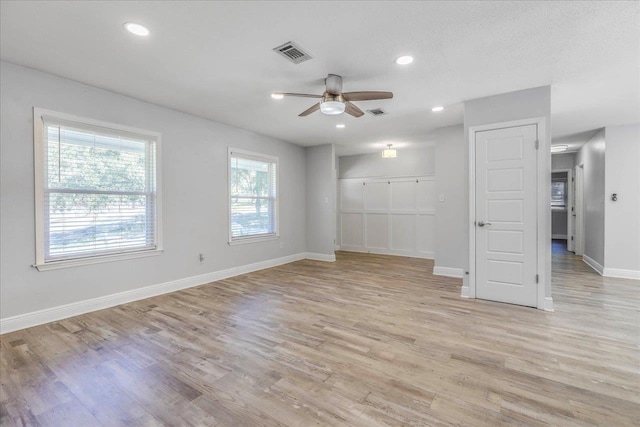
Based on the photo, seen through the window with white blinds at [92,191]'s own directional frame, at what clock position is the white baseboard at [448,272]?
The white baseboard is roughly at 11 o'clock from the window with white blinds.

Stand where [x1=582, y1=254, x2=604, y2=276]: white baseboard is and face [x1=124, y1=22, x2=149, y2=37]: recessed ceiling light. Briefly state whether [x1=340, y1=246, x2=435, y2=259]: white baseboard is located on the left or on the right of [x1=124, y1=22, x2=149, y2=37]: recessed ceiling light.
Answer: right

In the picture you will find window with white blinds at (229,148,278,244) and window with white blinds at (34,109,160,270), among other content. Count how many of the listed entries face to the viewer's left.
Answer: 0

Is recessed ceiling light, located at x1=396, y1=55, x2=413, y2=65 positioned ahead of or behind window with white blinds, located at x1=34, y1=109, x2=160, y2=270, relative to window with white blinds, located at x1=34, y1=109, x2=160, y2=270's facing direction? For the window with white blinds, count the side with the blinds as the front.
ahead

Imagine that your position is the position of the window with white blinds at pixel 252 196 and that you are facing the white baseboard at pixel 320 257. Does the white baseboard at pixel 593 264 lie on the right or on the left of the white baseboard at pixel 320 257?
right

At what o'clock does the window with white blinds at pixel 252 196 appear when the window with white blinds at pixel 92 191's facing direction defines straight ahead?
the window with white blinds at pixel 252 196 is roughly at 10 o'clock from the window with white blinds at pixel 92 191.

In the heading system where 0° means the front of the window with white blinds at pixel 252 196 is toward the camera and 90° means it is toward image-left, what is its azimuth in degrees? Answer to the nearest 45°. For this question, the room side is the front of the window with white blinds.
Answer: approximately 315°

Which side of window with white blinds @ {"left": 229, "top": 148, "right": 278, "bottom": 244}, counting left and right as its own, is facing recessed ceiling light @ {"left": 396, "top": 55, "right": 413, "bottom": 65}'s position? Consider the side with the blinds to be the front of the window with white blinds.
front

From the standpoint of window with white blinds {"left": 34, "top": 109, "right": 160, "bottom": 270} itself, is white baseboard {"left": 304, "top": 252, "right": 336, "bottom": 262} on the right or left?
on its left

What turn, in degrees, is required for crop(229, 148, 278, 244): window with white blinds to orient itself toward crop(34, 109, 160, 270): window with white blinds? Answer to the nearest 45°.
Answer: approximately 90° to its right

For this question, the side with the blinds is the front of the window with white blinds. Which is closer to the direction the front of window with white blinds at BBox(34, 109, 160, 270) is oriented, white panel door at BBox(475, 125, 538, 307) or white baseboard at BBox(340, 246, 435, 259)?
the white panel door

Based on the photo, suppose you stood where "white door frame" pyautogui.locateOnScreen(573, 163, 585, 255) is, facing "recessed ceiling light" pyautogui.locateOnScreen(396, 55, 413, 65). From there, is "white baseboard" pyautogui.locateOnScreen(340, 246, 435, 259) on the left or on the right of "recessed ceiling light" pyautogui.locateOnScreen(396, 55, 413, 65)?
right

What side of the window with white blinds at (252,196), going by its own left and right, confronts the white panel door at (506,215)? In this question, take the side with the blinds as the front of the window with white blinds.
front
